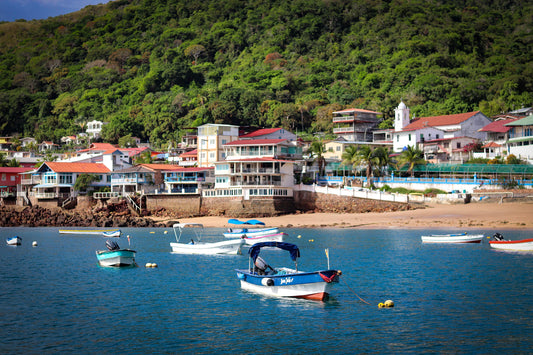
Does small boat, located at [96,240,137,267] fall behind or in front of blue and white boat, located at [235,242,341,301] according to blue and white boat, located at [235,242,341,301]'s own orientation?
behind

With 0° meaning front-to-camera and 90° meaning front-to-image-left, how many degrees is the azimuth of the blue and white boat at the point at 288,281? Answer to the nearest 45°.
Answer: approximately 315°
